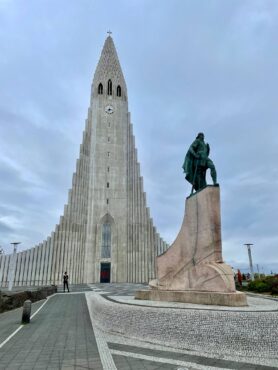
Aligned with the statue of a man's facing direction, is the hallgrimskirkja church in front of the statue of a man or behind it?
behind

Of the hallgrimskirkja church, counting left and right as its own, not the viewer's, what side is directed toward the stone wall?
front

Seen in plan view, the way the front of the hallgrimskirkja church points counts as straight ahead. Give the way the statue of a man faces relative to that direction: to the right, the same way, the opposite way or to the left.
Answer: the same way

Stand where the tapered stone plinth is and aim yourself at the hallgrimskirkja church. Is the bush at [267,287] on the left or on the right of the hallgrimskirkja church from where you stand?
right

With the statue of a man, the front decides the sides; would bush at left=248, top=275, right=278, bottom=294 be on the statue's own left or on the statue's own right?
on the statue's own left

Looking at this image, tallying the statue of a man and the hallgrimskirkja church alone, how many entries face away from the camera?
0

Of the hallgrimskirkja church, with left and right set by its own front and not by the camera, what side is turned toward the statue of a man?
front

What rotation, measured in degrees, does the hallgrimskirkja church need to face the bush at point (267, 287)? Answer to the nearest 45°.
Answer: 0° — it already faces it

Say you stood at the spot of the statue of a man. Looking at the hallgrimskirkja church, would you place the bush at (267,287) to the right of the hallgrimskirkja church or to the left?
right

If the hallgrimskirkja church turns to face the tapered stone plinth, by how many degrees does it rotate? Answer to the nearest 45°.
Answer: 0° — it already faces it

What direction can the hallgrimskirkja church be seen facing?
toward the camera
